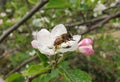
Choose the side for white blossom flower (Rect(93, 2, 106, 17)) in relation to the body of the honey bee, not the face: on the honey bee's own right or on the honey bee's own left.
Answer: on the honey bee's own left

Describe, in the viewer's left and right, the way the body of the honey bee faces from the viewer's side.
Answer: facing to the right of the viewer

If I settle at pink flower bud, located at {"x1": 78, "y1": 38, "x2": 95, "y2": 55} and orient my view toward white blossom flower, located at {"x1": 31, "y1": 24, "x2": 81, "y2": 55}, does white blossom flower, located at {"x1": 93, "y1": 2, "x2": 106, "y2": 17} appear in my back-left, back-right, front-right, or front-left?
back-right
